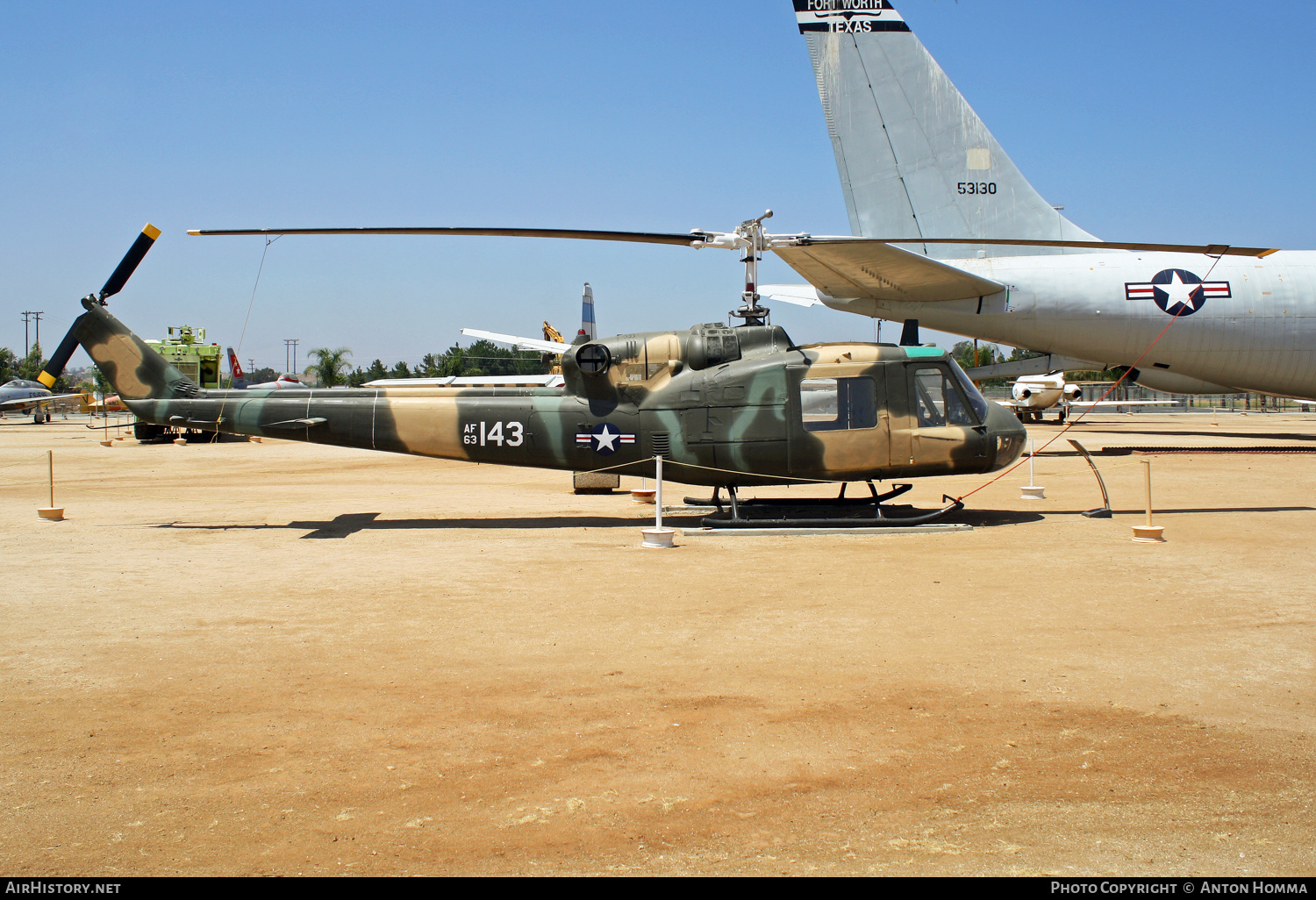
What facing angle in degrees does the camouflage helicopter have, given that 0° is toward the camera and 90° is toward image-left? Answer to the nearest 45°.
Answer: approximately 270°

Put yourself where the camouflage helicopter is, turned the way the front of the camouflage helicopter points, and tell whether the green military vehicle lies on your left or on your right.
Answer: on your left
